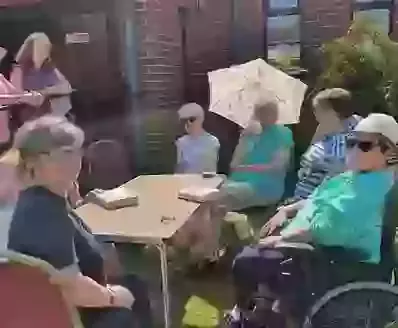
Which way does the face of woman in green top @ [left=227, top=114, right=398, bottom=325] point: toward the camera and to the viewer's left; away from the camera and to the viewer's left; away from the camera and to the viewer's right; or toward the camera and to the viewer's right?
toward the camera and to the viewer's left

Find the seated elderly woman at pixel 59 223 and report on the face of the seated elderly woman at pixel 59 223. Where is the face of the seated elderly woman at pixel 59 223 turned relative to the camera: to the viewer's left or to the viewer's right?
to the viewer's right

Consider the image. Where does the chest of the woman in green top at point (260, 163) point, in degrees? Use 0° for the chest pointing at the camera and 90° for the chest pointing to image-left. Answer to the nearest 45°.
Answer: approximately 45°

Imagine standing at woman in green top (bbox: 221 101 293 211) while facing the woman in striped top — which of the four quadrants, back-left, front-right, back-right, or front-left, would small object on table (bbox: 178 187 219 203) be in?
back-right
